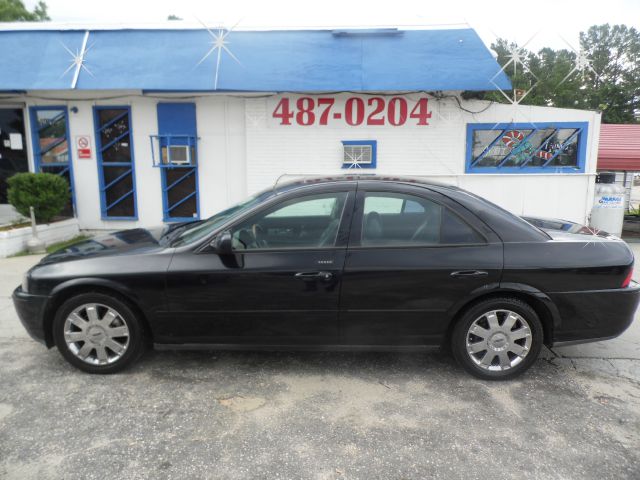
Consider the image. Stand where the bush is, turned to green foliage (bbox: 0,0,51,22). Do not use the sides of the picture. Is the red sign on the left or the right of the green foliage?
right

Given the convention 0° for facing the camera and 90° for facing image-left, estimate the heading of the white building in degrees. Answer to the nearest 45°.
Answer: approximately 0°

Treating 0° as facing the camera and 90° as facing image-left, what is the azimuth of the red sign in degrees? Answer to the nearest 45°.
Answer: approximately 0°

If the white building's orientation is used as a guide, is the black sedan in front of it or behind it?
in front

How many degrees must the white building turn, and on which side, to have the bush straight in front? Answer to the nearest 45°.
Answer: approximately 90° to its right

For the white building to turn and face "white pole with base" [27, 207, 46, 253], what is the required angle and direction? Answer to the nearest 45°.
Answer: approximately 90° to its right

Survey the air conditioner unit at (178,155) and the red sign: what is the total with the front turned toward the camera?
2

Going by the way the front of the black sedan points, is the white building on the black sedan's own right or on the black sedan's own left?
on the black sedan's own right

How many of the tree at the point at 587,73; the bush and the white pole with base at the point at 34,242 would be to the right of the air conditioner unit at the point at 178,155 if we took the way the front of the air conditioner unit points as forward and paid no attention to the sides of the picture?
2

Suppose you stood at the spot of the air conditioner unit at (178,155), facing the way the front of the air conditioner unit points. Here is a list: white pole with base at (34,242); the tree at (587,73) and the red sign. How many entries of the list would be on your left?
1

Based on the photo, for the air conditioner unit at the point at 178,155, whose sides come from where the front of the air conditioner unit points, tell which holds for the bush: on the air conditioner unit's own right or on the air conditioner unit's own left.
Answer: on the air conditioner unit's own right

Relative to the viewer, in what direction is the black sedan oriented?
to the viewer's left
